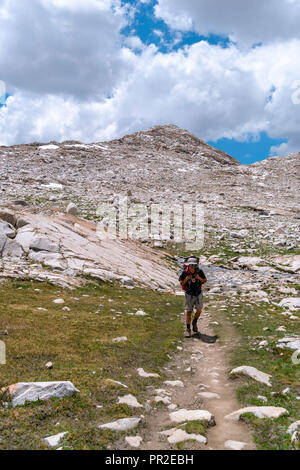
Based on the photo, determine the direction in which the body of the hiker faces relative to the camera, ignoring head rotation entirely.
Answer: toward the camera

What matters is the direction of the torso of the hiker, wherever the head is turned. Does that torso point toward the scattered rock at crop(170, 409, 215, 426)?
yes

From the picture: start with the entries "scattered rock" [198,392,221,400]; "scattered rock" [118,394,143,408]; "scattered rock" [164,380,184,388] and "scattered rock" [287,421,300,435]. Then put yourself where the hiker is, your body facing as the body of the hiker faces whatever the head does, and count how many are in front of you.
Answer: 4

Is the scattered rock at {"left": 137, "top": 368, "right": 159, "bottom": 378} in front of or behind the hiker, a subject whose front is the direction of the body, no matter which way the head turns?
in front

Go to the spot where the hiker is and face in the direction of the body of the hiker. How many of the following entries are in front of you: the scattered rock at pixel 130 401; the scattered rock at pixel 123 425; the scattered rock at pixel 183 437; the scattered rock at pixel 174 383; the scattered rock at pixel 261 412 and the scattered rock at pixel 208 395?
6

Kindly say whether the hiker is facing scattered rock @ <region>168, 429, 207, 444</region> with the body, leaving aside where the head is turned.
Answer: yes

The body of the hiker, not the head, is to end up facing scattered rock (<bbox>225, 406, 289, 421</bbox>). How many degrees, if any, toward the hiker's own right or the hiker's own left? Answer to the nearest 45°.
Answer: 0° — they already face it

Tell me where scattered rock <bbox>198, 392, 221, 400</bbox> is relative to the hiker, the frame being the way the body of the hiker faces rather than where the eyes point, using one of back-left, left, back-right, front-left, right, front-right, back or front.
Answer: front

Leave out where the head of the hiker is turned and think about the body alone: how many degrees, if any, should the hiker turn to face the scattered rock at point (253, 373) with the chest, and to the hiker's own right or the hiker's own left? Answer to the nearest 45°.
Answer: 0° — they already face it

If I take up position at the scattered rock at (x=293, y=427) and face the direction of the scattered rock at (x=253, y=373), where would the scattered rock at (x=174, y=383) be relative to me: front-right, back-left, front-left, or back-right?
front-left

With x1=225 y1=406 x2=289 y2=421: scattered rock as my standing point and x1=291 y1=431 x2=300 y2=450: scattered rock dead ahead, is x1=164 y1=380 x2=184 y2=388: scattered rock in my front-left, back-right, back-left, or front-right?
back-right

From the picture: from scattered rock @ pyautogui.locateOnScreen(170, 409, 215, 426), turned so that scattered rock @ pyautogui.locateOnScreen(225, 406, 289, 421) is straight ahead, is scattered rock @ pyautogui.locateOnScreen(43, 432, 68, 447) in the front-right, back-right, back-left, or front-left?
back-right

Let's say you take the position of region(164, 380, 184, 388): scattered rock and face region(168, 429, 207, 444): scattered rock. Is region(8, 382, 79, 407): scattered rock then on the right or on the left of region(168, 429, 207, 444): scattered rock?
right

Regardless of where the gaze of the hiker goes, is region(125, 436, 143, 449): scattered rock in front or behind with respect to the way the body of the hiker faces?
in front
